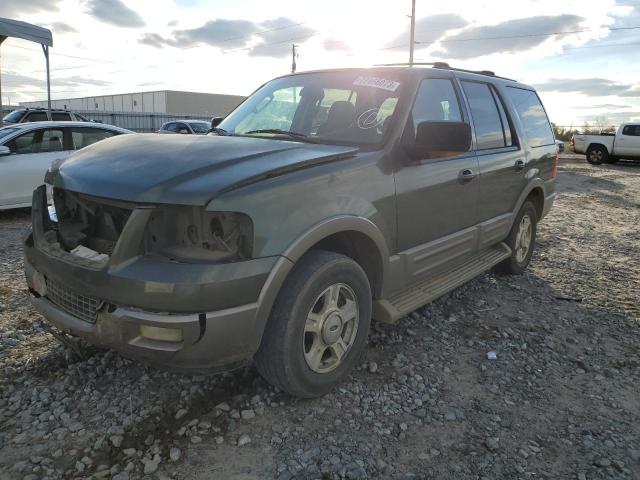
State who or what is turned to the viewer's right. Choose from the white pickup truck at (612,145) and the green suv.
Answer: the white pickup truck

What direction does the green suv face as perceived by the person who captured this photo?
facing the viewer and to the left of the viewer

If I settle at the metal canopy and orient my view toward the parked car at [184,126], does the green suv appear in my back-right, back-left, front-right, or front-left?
back-right

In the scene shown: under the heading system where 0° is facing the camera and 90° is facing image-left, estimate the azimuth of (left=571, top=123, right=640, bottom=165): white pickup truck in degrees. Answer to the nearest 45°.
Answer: approximately 270°

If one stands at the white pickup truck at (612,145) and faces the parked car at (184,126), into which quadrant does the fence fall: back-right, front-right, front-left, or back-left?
front-right

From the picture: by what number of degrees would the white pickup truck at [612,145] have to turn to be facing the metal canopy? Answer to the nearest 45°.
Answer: approximately 135° to its right

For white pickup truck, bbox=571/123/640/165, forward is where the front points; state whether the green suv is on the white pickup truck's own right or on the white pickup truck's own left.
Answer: on the white pickup truck's own right

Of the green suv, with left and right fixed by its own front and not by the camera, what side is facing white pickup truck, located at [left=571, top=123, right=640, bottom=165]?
back

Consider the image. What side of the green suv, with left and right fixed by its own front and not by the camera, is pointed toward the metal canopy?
right

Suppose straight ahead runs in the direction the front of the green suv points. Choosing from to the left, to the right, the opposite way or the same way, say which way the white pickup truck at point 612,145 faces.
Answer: to the left

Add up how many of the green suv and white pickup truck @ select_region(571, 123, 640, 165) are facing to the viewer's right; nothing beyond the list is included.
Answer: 1

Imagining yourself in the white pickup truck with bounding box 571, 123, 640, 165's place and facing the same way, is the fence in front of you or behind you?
behind
